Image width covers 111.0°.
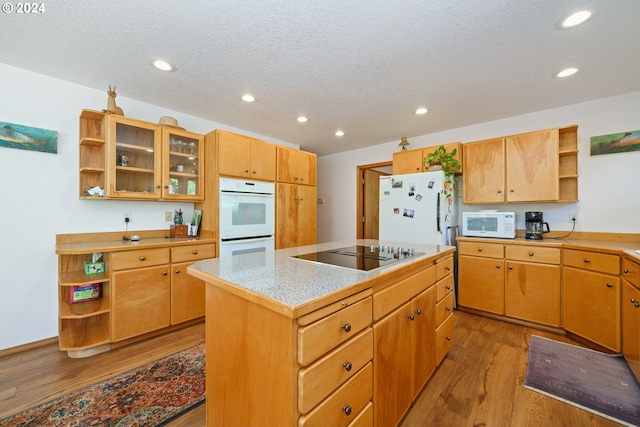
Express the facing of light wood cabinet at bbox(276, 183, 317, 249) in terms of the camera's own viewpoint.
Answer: facing the viewer and to the right of the viewer

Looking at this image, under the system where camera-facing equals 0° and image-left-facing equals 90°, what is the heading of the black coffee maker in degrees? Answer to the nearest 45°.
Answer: approximately 0°

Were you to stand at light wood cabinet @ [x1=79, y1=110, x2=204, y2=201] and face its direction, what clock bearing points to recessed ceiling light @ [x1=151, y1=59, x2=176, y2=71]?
The recessed ceiling light is roughly at 1 o'clock from the light wood cabinet.

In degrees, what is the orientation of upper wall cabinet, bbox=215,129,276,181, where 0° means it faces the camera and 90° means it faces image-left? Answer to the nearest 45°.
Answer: approximately 315°

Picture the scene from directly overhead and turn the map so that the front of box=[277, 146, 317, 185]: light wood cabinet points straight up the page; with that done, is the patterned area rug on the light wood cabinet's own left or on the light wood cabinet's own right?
on the light wood cabinet's own right

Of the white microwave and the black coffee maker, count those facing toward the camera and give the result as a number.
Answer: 2

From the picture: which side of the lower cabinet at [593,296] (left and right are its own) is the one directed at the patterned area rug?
front

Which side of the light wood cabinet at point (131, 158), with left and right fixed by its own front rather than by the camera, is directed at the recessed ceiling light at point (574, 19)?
front

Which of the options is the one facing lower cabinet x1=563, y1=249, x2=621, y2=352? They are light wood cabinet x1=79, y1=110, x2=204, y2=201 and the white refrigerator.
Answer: the light wood cabinet
